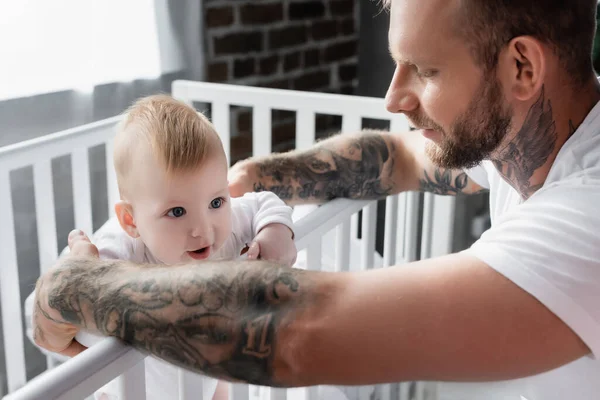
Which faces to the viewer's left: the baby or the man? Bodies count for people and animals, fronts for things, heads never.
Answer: the man

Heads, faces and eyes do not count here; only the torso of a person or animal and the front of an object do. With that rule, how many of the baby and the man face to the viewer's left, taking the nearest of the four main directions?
1

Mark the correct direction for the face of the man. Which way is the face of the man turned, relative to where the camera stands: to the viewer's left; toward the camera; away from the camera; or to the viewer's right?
to the viewer's left

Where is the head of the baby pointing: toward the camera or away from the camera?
toward the camera

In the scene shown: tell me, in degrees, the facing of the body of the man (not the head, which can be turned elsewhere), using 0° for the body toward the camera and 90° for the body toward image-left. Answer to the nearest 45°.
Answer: approximately 90°
